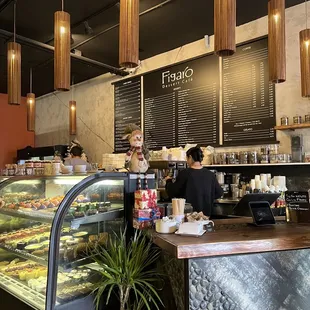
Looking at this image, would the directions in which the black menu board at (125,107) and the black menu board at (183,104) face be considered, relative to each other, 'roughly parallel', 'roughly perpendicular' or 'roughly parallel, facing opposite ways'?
roughly parallel

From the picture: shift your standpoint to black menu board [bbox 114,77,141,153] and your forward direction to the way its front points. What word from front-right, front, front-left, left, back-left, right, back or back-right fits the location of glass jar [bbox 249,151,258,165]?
left

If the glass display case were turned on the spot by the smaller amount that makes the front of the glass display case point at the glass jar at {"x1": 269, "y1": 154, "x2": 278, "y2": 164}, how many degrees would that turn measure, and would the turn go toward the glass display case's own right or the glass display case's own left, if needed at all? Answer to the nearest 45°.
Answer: approximately 135° to the glass display case's own left

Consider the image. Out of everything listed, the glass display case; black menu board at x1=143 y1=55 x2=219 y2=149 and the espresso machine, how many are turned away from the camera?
0

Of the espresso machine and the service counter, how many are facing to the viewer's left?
0

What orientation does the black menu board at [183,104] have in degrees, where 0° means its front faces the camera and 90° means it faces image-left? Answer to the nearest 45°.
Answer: approximately 45°

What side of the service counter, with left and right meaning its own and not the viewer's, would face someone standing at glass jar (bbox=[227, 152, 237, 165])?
back

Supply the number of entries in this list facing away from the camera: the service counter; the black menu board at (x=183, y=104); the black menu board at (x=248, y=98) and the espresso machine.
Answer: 0

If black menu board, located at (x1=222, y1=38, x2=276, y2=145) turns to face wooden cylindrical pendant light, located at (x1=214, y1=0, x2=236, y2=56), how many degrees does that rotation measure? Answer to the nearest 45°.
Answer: approximately 45° to its left

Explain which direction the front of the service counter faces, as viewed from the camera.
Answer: facing the viewer

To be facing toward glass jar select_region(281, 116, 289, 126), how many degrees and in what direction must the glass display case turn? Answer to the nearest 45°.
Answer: approximately 135° to its left

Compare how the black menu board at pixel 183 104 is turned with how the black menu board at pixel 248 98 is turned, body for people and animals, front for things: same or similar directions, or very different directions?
same or similar directions

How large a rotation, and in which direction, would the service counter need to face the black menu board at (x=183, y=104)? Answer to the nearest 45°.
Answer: approximately 180°

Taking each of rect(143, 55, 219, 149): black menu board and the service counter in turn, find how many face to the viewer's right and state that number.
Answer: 0
